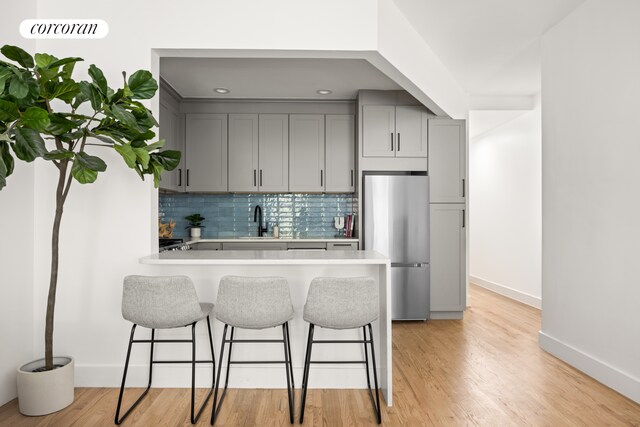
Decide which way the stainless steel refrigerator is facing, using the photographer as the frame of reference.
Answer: facing the viewer

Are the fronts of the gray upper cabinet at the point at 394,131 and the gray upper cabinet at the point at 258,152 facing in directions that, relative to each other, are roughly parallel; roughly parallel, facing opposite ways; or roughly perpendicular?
roughly parallel

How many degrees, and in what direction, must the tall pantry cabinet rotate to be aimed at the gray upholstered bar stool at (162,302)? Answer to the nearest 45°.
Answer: approximately 45° to its right

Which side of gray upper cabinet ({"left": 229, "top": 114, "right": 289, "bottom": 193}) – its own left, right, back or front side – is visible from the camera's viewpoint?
front

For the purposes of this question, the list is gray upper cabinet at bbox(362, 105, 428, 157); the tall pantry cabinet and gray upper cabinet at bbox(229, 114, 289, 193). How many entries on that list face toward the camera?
3

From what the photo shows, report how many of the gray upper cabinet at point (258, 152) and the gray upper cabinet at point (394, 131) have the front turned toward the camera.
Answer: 2

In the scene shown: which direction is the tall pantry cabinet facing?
toward the camera

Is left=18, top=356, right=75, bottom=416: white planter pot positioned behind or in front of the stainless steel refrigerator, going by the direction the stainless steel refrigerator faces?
in front

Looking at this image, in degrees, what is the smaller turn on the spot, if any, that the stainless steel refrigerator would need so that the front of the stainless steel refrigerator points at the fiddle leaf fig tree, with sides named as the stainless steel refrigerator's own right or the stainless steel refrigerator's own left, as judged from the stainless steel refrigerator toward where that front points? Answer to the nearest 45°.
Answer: approximately 45° to the stainless steel refrigerator's own right

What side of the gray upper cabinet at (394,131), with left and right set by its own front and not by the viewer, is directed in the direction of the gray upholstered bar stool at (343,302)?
front

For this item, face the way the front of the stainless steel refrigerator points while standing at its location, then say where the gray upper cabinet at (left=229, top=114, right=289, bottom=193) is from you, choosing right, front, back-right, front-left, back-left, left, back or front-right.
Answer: right

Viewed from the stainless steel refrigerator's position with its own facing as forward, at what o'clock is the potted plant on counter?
The potted plant on counter is roughly at 3 o'clock from the stainless steel refrigerator.
